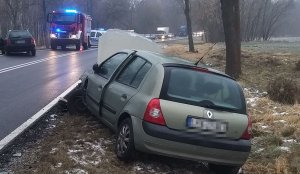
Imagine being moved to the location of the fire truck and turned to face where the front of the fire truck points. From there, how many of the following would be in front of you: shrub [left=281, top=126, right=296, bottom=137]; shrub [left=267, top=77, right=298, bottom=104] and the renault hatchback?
3

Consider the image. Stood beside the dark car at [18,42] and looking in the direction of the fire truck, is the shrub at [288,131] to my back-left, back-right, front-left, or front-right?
back-right

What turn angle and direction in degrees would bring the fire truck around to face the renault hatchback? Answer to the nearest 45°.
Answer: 0° — it already faces it

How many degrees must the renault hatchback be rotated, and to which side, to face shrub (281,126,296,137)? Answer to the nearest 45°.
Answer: approximately 90° to its right

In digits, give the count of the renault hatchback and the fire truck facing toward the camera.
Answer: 1

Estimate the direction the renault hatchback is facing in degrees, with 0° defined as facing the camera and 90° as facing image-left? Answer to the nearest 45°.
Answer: approximately 135°
